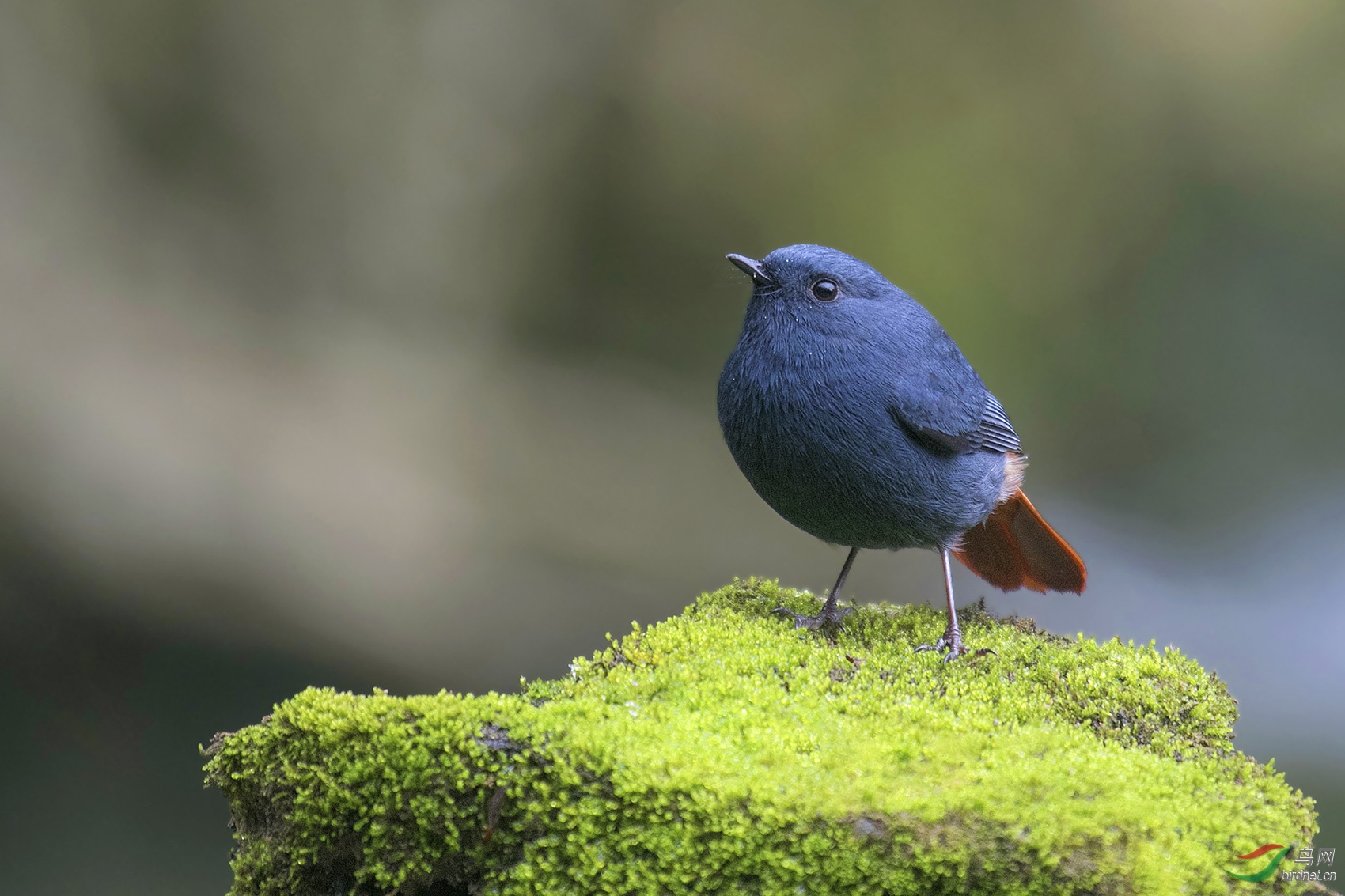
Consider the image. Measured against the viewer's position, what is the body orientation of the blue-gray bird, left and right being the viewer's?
facing the viewer and to the left of the viewer
